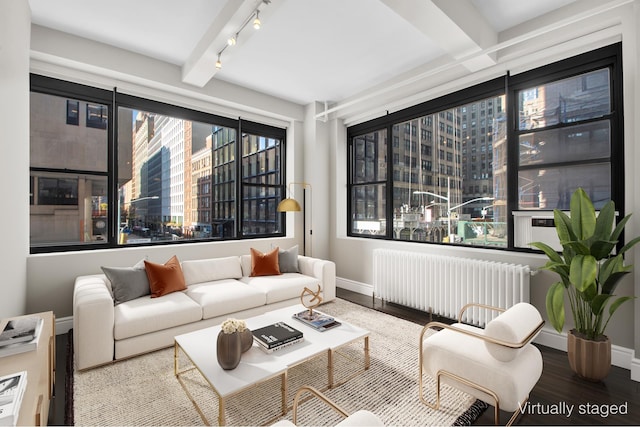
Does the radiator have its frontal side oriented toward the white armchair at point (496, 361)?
no

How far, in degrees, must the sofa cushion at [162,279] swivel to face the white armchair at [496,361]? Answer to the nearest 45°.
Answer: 0° — it already faces it

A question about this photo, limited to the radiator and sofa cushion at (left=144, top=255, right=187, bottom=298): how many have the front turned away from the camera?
0

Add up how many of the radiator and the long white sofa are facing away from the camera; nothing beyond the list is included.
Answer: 0

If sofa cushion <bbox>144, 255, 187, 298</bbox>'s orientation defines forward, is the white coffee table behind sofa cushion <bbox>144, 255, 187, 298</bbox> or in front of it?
in front

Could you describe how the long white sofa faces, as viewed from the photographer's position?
facing the viewer and to the right of the viewer

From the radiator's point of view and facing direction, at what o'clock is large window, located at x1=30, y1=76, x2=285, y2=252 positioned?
The large window is roughly at 1 o'clock from the radiator.

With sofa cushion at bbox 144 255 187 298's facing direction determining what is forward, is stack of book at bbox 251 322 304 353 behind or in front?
in front

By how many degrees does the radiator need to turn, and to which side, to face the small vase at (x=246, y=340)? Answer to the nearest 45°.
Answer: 0° — it already faces it

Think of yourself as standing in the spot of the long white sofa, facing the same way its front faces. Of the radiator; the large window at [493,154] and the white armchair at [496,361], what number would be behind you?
0

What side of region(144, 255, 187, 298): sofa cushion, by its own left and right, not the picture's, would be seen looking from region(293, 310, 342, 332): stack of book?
front

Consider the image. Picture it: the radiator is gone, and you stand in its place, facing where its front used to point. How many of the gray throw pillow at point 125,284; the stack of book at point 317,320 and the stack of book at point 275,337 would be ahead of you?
3

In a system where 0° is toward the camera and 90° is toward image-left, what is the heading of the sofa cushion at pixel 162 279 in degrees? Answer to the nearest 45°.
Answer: approximately 315°

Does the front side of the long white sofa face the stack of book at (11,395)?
no

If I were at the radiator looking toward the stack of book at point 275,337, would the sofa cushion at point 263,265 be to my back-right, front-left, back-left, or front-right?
front-right

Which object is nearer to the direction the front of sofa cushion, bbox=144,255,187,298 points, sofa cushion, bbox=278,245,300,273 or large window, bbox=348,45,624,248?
the large window

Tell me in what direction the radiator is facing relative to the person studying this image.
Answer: facing the viewer and to the left of the viewer
